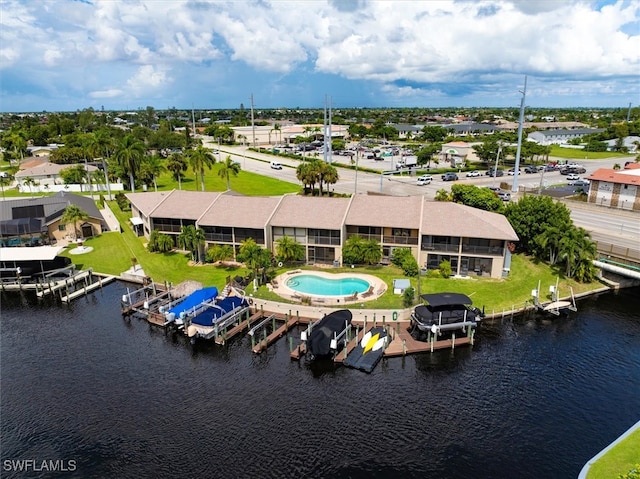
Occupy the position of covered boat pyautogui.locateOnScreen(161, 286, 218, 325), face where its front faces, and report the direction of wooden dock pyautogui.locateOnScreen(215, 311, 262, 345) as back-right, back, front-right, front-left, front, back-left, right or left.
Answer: right

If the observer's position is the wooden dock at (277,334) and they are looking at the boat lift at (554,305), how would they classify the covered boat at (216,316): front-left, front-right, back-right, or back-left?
back-left

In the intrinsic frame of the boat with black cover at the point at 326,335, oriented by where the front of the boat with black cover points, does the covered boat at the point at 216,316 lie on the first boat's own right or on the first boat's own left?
on the first boat's own left

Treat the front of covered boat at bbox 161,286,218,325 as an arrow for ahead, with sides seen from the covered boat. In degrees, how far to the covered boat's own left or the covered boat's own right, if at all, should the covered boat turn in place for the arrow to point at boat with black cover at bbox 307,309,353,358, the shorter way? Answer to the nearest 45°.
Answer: approximately 90° to the covered boat's own right

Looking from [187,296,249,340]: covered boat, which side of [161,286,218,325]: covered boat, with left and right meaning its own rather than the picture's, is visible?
right

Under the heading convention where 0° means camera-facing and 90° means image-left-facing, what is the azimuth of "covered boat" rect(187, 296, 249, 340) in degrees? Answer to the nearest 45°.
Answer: approximately 225°
